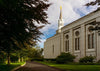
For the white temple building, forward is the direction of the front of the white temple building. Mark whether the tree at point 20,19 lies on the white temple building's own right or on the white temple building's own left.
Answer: on the white temple building's own left
